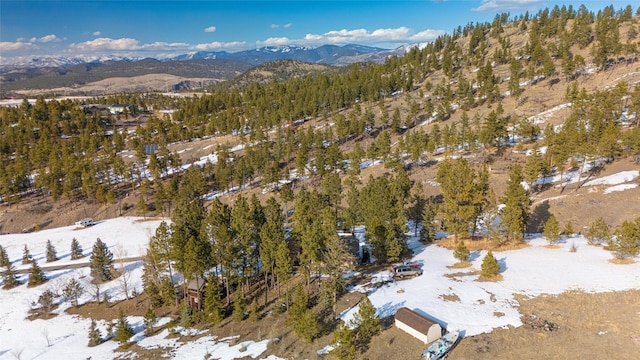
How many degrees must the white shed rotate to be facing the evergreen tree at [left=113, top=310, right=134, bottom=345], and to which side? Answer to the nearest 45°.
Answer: approximately 135° to its right

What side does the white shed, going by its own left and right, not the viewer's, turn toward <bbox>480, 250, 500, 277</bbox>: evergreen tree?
left

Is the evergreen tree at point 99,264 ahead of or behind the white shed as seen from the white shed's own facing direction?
behind

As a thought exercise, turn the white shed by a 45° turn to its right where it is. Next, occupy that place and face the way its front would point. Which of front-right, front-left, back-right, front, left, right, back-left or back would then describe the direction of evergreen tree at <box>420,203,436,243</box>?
back

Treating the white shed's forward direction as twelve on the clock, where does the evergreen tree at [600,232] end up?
The evergreen tree is roughly at 9 o'clock from the white shed.

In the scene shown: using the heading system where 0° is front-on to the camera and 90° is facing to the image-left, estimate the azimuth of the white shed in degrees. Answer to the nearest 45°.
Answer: approximately 315°

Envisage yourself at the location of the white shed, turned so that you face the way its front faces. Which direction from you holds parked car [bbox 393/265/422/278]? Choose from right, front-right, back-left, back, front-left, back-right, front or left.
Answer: back-left

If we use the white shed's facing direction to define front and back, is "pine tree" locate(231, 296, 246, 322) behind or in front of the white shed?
behind
